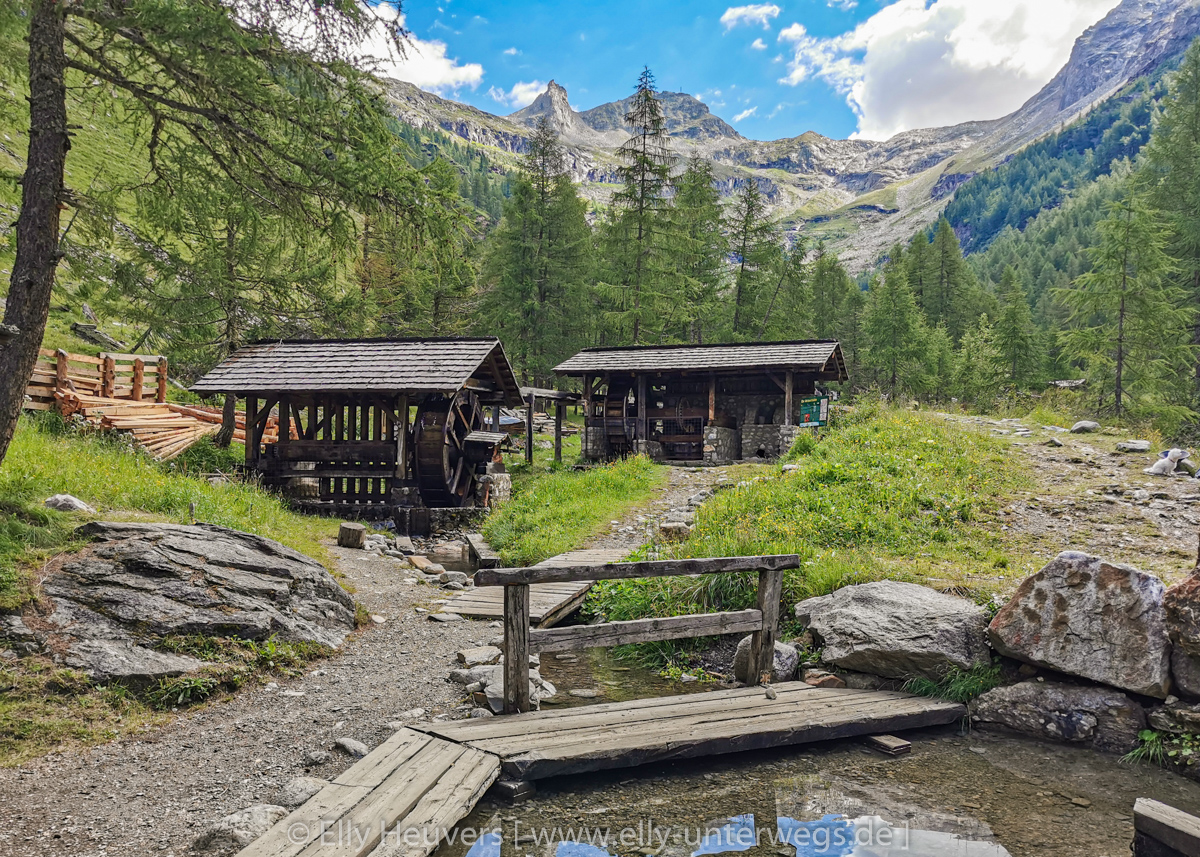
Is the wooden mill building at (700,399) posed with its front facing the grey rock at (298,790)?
yes

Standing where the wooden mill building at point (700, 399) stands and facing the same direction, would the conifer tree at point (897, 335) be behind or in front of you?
behind

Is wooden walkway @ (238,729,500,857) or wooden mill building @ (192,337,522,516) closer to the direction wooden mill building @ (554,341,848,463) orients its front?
the wooden walkway

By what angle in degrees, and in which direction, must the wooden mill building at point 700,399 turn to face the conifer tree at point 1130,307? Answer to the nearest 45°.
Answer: approximately 90° to its left

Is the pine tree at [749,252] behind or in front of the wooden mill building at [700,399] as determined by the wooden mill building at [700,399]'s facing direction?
behind

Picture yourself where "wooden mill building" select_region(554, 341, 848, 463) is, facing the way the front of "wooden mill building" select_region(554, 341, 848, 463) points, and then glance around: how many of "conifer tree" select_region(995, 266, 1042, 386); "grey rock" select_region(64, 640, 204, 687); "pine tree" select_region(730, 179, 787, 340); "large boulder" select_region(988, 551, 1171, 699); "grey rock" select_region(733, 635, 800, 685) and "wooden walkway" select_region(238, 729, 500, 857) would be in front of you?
4

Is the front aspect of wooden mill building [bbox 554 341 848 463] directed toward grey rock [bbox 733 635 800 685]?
yes

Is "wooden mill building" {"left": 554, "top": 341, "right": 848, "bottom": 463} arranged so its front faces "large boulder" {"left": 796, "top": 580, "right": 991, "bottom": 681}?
yes

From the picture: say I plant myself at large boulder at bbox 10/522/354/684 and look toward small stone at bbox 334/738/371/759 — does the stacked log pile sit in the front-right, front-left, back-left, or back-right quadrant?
back-left

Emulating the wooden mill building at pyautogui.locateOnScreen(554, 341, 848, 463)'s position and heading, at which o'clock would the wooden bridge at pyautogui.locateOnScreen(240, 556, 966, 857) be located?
The wooden bridge is roughly at 12 o'clock from the wooden mill building.

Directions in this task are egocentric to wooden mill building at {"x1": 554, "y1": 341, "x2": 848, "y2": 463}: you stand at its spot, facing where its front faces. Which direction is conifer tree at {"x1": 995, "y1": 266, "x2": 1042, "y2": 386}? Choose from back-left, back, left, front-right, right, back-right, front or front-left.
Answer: back-left

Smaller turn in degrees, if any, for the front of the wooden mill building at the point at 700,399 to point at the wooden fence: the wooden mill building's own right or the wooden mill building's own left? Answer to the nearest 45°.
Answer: approximately 45° to the wooden mill building's own right

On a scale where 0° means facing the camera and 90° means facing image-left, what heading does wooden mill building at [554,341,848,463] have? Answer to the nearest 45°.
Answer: approximately 0°

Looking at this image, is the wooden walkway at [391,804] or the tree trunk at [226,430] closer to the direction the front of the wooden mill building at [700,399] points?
the wooden walkway

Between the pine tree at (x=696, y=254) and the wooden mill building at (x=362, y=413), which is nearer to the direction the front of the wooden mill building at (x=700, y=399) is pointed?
the wooden mill building
